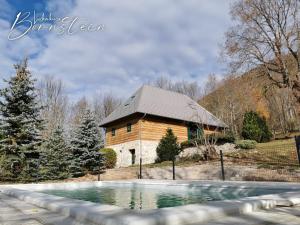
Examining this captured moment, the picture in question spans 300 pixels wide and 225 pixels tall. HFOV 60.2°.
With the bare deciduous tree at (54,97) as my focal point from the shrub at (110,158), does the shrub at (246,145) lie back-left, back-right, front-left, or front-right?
back-right

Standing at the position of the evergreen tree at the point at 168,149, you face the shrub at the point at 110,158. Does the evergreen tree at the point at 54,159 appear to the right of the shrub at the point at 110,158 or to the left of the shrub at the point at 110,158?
left

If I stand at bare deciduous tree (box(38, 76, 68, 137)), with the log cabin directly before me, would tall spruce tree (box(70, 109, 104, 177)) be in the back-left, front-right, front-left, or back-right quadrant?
front-right
